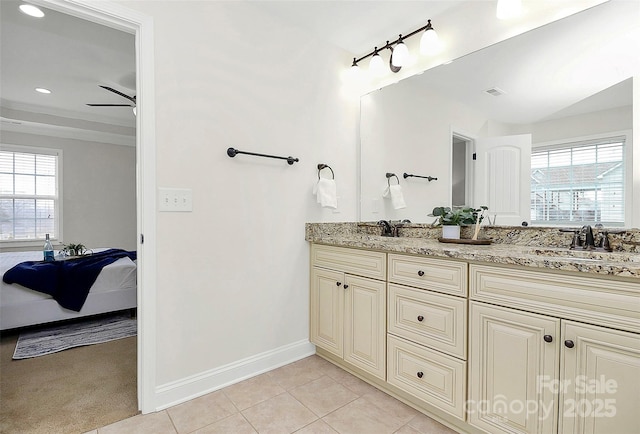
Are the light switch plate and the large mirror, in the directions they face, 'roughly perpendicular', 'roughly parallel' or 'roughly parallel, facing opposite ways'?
roughly perpendicular

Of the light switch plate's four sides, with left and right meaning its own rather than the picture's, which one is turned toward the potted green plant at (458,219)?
left

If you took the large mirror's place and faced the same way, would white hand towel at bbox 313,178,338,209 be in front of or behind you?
in front

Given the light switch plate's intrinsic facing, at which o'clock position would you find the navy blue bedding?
The navy blue bedding is roughly at 5 o'clock from the light switch plate.

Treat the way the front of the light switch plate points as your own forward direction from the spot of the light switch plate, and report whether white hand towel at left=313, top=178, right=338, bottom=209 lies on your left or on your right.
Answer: on your left

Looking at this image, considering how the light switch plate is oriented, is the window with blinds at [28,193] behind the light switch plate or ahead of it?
behind

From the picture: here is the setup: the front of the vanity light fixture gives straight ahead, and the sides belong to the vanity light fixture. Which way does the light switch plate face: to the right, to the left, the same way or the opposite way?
to the left

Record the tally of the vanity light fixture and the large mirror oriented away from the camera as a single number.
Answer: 0

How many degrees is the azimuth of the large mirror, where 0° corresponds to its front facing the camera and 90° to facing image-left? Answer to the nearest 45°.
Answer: approximately 45°

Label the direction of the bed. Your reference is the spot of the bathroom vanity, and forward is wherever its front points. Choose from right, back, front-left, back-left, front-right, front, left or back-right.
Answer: front-right
